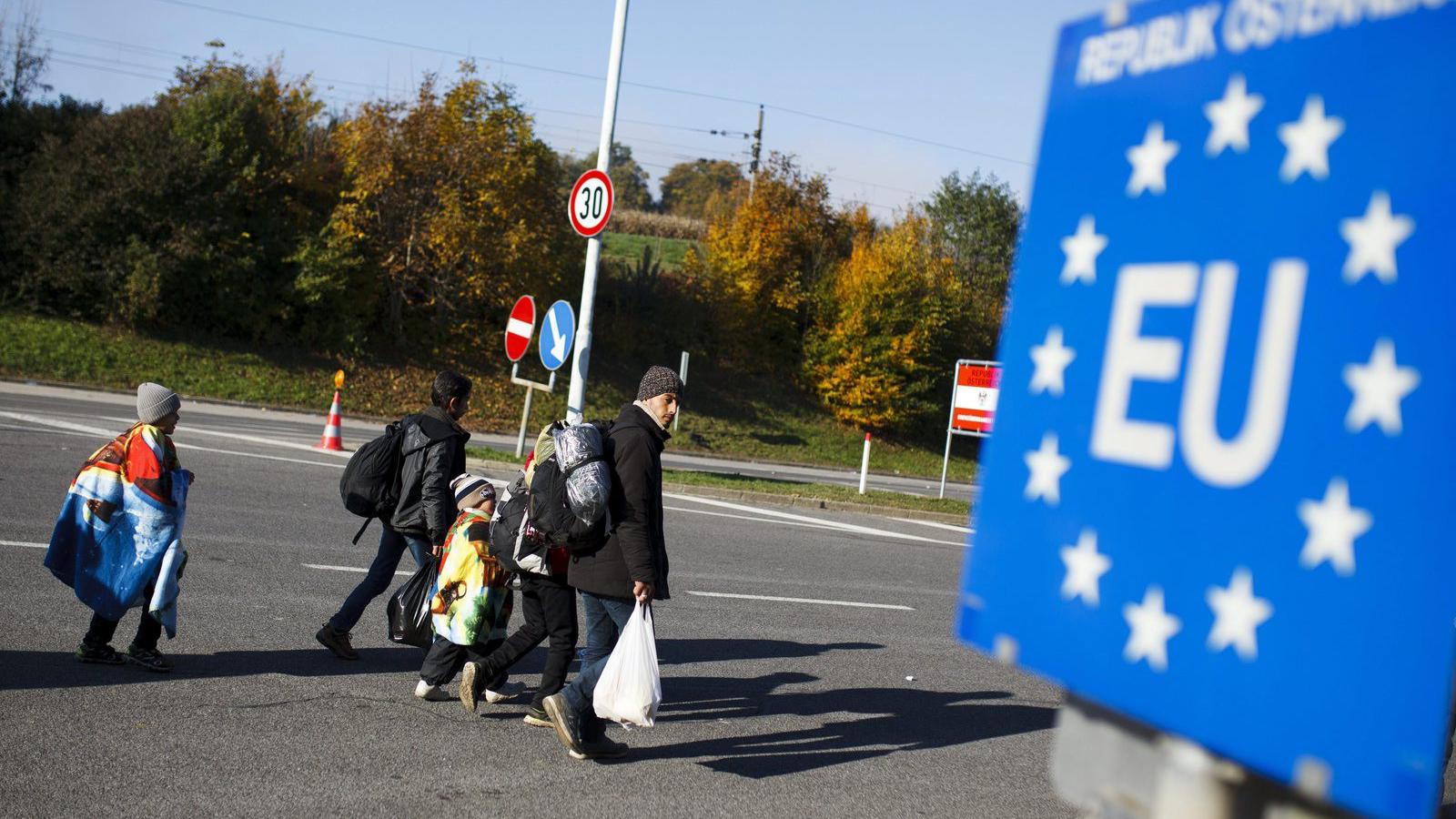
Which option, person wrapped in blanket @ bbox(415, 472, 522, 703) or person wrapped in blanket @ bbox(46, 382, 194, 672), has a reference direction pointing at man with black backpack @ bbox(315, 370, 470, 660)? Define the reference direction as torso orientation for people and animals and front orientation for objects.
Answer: person wrapped in blanket @ bbox(46, 382, 194, 672)

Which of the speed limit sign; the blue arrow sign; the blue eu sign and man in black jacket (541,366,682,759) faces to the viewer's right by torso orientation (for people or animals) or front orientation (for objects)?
the man in black jacket

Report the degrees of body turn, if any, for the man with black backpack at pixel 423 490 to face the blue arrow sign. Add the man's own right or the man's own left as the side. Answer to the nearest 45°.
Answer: approximately 90° to the man's own left

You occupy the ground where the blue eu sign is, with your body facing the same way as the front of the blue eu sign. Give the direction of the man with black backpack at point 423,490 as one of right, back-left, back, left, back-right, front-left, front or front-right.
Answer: right

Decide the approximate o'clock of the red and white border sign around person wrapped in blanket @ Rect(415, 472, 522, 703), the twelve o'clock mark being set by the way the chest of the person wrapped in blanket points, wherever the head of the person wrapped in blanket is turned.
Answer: The red and white border sign is roughly at 10 o'clock from the person wrapped in blanket.

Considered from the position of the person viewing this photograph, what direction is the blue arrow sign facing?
facing the viewer and to the left of the viewer

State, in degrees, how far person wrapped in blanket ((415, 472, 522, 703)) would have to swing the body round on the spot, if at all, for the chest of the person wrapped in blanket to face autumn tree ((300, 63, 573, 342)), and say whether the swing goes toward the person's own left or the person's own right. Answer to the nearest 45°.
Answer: approximately 90° to the person's own left

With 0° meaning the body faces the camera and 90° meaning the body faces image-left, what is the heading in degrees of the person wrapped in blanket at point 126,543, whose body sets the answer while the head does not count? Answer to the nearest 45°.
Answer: approximately 270°

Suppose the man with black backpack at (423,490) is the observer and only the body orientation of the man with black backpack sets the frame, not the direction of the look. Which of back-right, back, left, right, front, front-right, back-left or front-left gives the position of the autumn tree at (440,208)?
left

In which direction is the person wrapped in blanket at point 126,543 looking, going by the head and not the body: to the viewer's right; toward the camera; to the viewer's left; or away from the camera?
to the viewer's right

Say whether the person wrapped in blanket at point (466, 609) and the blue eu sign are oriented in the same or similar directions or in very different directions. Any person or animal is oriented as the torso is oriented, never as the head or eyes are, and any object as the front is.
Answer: very different directions

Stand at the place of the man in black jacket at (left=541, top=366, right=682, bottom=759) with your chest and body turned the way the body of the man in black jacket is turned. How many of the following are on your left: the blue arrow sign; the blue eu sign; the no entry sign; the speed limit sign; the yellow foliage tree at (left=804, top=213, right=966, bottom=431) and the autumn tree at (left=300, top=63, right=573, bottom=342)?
5

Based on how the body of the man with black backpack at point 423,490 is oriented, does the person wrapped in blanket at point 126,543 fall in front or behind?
behind

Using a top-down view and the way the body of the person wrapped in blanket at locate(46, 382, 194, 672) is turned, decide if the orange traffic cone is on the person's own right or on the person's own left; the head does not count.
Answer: on the person's own left
